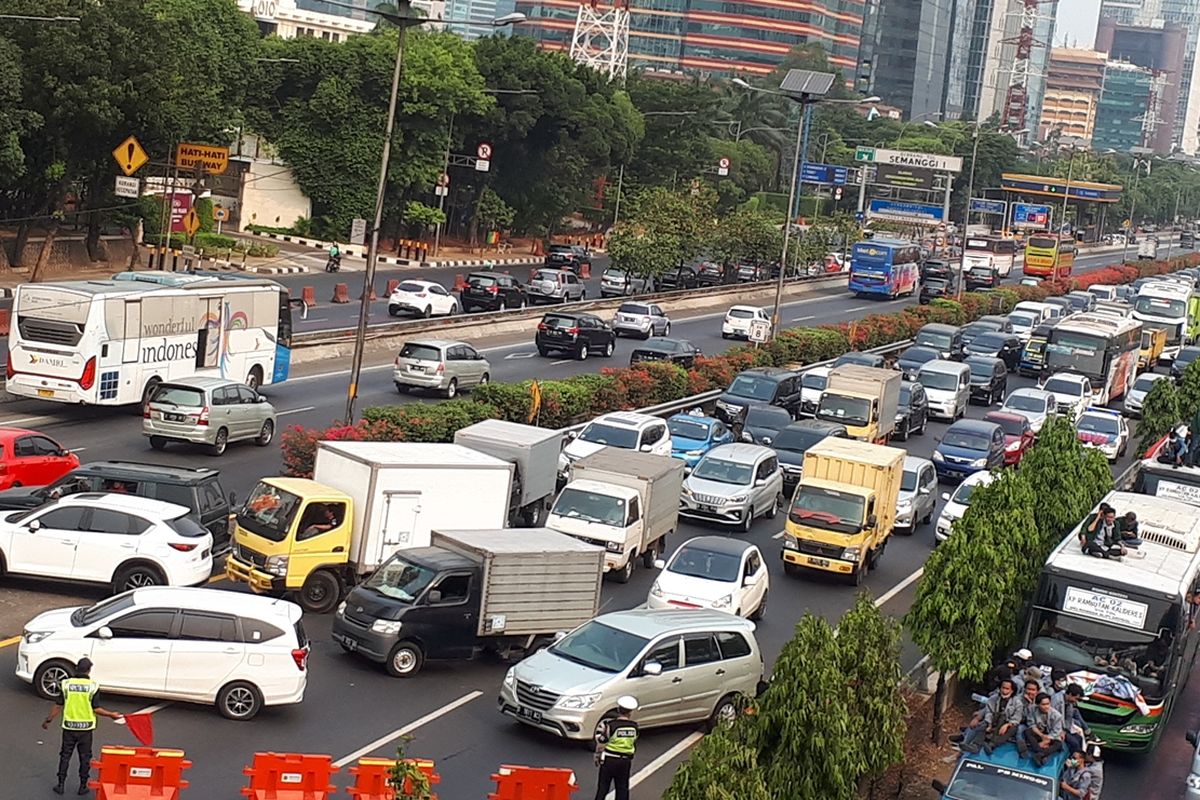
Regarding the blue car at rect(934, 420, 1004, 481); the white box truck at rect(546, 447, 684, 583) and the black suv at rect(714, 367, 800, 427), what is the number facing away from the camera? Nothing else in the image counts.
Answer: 0

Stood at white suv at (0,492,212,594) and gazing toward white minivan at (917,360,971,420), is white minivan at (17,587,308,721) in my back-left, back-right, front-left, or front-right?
back-right

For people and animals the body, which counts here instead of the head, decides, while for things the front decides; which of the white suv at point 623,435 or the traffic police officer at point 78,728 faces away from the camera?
the traffic police officer

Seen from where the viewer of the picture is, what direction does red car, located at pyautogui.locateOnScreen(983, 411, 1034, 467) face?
facing the viewer and to the left of the viewer

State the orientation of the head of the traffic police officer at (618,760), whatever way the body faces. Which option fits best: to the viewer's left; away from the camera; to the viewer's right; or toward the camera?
away from the camera

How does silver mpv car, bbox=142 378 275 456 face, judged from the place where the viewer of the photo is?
facing away from the viewer and to the right of the viewer

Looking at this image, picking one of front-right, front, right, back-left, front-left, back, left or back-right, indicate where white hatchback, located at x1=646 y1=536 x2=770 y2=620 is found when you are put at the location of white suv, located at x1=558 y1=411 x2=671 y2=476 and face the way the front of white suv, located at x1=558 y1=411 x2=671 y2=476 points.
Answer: front-left

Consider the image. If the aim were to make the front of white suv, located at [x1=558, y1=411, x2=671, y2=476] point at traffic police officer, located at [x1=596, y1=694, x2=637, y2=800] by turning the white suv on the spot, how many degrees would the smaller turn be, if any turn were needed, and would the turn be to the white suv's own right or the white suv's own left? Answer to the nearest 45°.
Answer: approximately 45° to the white suv's own left

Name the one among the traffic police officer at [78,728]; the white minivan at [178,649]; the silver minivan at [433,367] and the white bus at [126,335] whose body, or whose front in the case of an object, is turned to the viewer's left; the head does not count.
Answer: the white minivan

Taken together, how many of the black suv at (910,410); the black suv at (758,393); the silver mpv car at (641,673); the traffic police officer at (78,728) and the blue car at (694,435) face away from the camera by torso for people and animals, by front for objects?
1

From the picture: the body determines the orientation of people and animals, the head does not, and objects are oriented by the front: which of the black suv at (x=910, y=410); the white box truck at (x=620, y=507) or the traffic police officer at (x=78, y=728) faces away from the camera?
the traffic police officer

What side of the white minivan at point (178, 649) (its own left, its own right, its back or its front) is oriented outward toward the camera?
left

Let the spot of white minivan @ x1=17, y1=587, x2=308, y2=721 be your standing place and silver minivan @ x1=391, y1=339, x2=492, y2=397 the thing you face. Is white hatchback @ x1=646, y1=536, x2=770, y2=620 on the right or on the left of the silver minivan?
right
